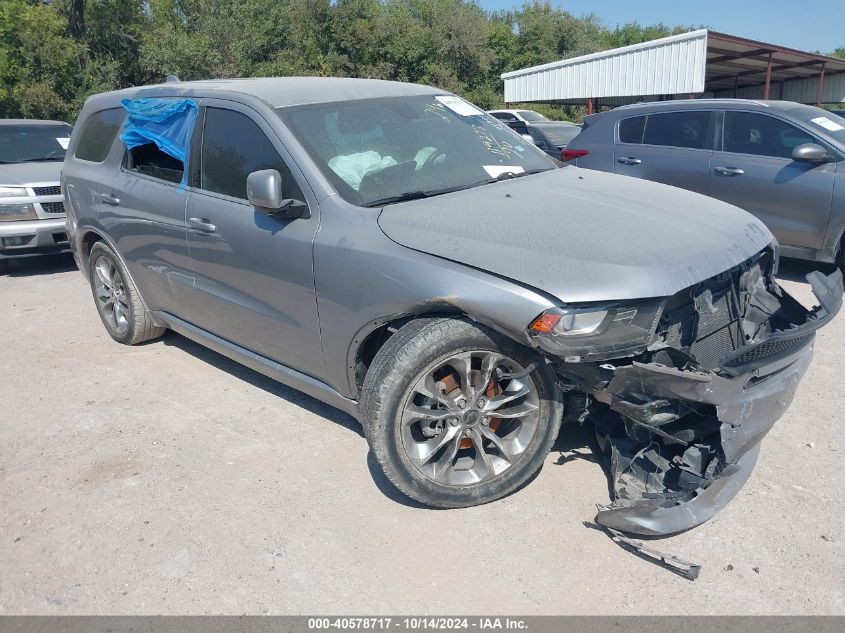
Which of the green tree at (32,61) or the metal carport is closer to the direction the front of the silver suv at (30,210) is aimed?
the metal carport

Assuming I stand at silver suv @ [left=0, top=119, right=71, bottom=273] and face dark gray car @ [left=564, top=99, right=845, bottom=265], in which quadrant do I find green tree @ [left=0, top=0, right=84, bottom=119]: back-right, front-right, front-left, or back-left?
back-left

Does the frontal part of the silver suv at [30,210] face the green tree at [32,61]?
no

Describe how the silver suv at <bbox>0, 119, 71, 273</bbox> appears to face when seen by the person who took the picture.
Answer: facing the viewer and to the right of the viewer

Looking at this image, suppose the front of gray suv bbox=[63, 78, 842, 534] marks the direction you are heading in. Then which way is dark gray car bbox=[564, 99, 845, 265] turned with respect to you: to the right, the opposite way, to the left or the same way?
the same way

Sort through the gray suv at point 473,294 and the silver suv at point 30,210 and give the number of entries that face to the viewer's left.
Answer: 0

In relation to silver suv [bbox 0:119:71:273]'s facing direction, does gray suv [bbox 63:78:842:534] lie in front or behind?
in front

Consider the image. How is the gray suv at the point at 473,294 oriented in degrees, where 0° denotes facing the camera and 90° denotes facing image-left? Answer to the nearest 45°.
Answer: approximately 315°

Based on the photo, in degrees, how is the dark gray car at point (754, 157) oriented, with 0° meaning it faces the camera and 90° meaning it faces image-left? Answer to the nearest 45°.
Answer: approximately 315°

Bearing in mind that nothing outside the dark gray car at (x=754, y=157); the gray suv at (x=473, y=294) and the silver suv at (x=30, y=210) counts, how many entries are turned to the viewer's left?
0

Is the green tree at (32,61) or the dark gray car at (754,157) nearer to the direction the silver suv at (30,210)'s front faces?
the dark gray car

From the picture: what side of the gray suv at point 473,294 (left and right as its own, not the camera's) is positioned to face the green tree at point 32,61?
back

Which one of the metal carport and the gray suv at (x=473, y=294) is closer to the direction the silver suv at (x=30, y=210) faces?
the gray suv

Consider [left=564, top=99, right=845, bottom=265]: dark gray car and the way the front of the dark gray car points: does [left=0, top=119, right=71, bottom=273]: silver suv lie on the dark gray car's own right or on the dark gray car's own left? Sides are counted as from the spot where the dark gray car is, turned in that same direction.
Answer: on the dark gray car's own right

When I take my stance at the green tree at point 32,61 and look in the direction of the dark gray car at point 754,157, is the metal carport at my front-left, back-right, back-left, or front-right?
front-left

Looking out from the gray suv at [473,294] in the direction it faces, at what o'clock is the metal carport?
The metal carport is roughly at 8 o'clock from the gray suv.
